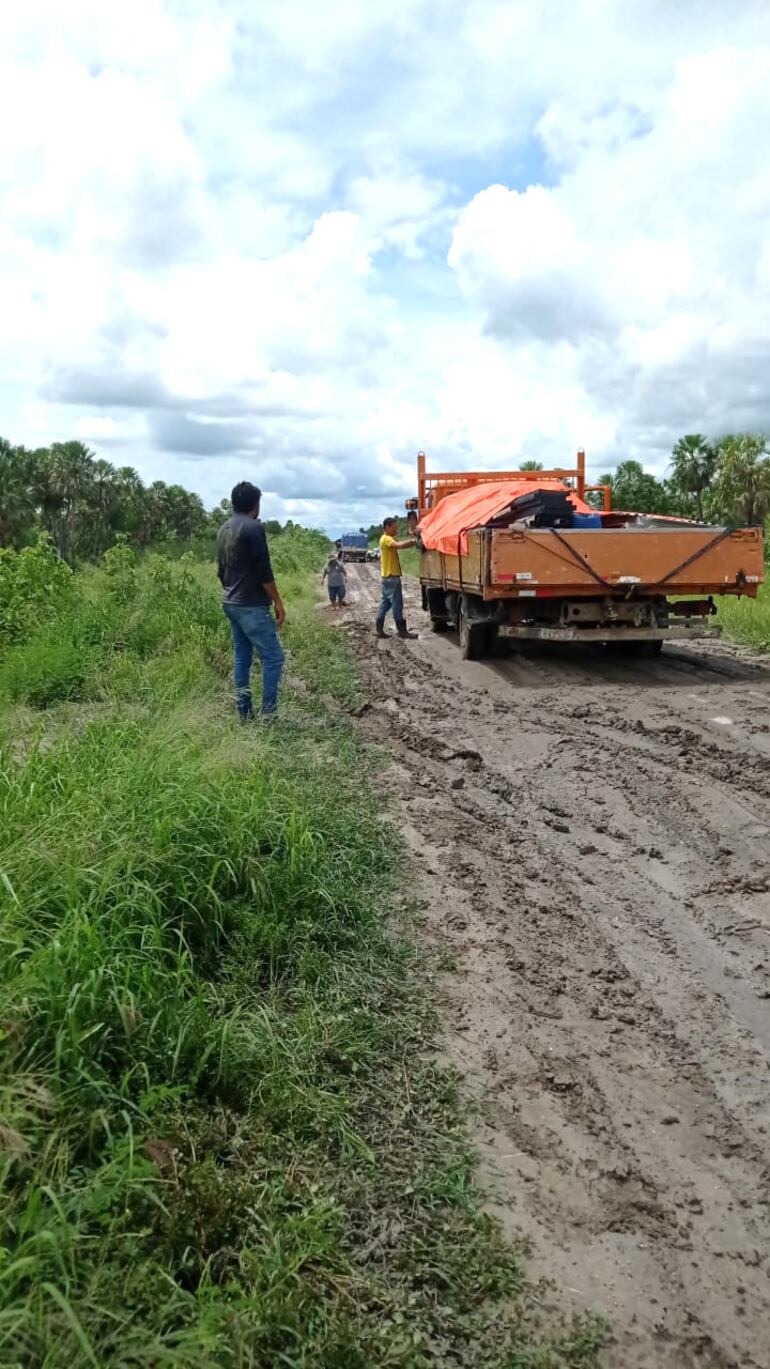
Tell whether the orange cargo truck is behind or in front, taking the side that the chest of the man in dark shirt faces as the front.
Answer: in front

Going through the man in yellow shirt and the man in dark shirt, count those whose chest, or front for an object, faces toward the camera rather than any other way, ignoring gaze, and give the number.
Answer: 0

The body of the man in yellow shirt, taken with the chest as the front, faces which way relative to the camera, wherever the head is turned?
to the viewer's right

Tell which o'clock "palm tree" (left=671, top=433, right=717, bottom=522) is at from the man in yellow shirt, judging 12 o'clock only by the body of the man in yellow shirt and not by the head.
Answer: The palm tree is roughly at 10 o'clock from the man in yellow shirt.

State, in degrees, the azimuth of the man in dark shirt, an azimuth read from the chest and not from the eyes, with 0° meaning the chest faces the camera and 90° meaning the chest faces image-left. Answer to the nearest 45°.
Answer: approximately 225°

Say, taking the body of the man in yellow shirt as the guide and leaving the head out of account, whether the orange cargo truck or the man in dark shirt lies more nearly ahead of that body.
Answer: the orange cargo truck

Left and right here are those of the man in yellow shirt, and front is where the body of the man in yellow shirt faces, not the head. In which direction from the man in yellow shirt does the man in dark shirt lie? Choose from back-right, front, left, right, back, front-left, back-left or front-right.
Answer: right

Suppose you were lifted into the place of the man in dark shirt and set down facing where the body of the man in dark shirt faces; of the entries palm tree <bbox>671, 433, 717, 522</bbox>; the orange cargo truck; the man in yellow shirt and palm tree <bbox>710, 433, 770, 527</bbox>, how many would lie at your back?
0

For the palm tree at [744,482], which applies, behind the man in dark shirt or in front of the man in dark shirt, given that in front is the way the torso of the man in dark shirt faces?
in front

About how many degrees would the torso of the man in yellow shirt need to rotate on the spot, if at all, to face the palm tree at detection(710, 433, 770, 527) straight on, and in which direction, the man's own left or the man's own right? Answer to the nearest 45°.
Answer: approximately 45° to the man's own left
